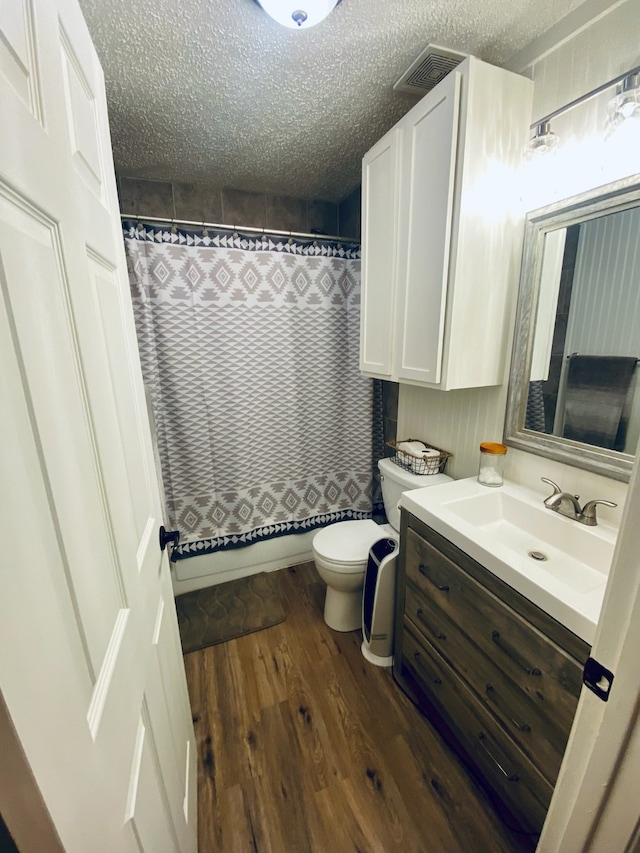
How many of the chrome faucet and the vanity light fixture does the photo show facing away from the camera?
0

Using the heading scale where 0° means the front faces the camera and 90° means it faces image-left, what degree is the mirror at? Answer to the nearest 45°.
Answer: approximately 45°

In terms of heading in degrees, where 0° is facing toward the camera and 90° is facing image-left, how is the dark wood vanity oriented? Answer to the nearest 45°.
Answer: approximately 45°

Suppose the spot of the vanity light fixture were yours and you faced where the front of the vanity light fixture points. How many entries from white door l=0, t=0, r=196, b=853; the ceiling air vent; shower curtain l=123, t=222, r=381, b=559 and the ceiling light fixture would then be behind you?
0

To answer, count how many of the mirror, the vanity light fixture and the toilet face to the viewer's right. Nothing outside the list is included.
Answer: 0

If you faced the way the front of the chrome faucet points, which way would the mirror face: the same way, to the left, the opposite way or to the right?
the same way

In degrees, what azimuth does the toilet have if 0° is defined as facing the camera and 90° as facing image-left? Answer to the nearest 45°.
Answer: approximately 45°

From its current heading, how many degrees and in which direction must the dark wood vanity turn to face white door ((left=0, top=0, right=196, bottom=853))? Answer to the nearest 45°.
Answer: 0° — it already faces it

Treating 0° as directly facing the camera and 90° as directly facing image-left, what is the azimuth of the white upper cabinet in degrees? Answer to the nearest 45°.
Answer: approximately 45°

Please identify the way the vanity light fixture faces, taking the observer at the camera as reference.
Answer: facing the viewer and to the left of the viewer

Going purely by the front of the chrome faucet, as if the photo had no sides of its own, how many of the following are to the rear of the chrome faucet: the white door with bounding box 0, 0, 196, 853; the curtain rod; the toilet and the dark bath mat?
0

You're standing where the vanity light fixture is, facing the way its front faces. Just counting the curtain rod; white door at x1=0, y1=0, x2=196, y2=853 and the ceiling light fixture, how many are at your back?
0

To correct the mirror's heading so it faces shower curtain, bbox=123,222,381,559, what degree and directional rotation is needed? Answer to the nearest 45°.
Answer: approximately 45° to its right

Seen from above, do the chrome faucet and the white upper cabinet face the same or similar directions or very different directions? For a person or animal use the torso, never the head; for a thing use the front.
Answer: same or similar directions

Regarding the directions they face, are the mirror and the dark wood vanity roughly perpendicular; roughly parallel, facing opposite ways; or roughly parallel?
roughly parallel

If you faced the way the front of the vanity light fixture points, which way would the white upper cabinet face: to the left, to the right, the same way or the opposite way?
the same way
